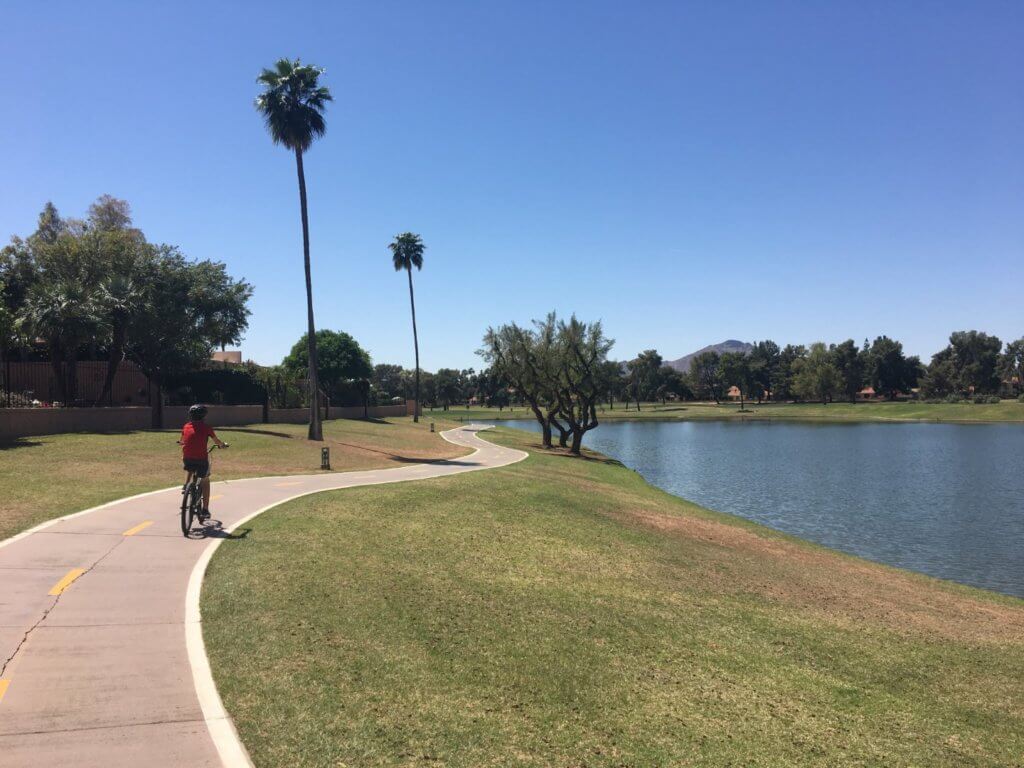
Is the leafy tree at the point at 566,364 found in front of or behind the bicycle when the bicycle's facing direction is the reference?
in front

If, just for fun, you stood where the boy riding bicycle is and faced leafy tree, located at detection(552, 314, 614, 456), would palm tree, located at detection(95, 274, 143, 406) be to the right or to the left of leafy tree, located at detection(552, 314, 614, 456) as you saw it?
left

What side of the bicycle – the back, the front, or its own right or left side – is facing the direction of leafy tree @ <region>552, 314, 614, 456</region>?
front

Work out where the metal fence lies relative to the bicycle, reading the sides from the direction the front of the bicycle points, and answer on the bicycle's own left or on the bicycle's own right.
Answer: on the bicycle's own left

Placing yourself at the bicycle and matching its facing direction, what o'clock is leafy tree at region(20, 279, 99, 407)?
The leafy tree is roughly at 10 o'clock from the bicycle.

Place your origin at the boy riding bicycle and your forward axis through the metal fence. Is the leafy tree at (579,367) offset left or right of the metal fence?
right

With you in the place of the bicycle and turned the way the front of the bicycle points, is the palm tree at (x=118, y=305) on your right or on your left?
on your left

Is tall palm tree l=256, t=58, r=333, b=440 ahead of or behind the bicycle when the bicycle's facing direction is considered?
ahead

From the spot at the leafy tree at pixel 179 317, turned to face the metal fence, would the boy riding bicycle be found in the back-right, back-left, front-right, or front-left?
back-left

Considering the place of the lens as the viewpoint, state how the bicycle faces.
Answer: facing away from the viewer and to the right of the viewer
